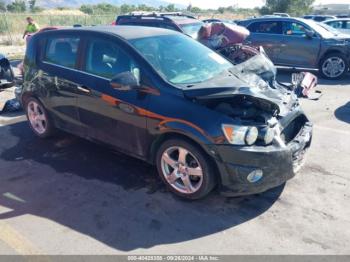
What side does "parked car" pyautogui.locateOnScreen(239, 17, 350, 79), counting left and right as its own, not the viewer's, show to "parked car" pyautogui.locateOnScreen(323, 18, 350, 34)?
left

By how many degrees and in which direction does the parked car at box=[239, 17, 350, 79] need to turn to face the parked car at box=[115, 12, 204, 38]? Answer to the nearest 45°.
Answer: approximately 135° to its right

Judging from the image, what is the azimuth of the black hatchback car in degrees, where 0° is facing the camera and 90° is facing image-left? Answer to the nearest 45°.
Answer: approximately 315°

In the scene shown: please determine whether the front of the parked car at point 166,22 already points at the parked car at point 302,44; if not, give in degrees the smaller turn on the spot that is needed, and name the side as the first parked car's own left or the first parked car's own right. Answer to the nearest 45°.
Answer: approximately 45° to the first parked car's own left

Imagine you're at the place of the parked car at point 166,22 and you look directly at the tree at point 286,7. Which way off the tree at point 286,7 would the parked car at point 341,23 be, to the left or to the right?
right

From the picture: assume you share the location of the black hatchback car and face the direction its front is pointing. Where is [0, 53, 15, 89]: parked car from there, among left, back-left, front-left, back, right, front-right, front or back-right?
back

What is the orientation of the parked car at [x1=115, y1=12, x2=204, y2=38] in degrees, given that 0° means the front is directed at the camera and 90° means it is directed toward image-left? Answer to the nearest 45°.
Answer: approximately 315°

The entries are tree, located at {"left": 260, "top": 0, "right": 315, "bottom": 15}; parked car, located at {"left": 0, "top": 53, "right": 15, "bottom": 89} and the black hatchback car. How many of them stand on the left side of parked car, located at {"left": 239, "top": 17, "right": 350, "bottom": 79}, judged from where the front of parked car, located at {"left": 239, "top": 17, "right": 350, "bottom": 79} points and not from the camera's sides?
1

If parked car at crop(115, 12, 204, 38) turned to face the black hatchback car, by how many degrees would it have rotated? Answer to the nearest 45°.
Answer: approximately 45° to its right

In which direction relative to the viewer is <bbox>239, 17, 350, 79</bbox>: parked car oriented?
to the viewer's right

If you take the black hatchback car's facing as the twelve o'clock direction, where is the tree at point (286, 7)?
The tree is roughly at 8 o'clock from the black hatchback car.
